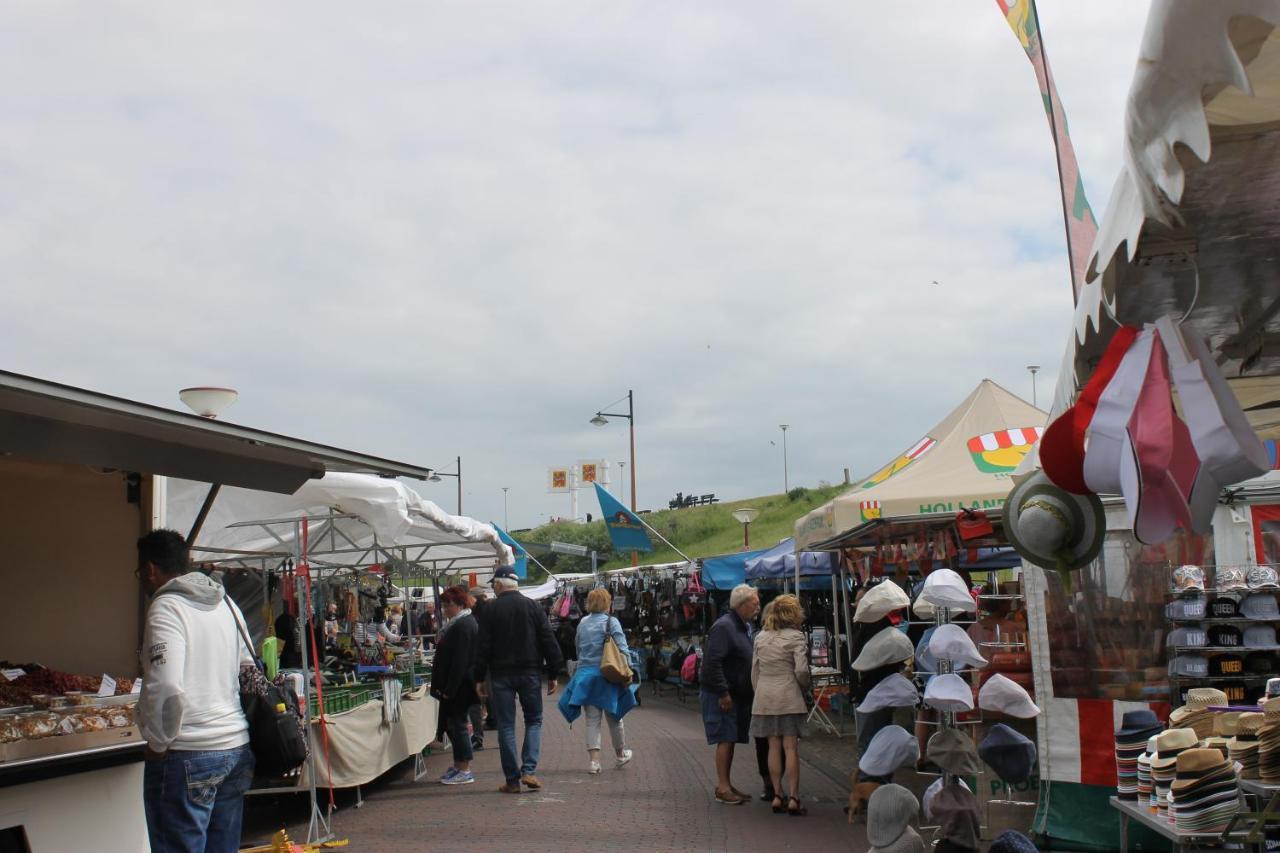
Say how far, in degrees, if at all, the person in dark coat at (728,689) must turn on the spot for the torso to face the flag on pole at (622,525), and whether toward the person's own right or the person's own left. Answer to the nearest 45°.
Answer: approximately 90° to the person's own left

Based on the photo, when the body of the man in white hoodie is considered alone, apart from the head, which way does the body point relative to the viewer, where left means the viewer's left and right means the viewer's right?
facing away from the viewer and to the left of the viewer

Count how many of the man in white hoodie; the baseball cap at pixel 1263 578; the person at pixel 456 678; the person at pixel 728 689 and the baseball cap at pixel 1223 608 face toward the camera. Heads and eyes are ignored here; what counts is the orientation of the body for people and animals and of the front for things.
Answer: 2

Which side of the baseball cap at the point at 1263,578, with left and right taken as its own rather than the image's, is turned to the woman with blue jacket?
right

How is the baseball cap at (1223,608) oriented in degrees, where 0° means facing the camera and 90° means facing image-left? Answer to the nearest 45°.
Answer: approximately 0°

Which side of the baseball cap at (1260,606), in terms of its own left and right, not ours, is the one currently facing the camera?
front

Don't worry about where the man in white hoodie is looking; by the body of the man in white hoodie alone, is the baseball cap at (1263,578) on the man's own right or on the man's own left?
on the man's own right

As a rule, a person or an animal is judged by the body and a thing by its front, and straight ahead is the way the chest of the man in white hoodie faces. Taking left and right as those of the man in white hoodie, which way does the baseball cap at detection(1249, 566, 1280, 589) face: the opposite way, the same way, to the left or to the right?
to the left

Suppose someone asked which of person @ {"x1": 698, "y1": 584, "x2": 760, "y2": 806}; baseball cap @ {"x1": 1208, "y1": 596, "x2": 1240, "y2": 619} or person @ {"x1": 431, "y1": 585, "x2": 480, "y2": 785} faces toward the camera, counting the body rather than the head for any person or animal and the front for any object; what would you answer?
the baseball cap

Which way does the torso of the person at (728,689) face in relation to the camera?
to the viewer's right

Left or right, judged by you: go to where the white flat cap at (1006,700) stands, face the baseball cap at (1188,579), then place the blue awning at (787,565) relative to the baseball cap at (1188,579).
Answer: left

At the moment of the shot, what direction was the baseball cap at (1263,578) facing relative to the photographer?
facing the viewer

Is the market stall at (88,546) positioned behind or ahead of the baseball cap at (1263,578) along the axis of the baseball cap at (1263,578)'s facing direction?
ahead

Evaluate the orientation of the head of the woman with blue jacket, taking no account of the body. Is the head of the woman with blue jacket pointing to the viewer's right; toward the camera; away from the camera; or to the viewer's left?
away from the camera

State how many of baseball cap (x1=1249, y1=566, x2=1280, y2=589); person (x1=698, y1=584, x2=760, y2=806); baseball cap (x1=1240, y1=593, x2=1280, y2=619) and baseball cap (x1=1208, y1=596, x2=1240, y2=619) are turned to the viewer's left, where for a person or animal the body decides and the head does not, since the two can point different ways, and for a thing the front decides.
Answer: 0

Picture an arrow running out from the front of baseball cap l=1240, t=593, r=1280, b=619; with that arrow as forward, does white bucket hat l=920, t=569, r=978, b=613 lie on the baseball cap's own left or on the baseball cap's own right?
on the baseball cap's own right

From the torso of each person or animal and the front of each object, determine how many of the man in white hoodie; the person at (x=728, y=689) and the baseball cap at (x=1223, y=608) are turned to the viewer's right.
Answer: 1
